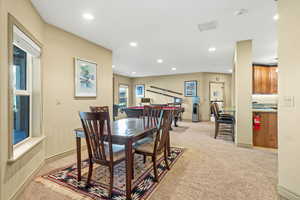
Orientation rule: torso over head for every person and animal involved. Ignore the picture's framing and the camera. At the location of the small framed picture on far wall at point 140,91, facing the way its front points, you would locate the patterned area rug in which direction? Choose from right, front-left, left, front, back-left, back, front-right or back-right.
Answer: front

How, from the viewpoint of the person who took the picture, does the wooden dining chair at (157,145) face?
facing away from the viewer and to the left of the viewer

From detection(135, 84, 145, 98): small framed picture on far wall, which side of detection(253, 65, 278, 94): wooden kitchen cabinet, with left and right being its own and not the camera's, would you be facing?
right

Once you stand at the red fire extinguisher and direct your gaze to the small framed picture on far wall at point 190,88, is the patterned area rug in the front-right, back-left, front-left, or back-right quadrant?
back-left

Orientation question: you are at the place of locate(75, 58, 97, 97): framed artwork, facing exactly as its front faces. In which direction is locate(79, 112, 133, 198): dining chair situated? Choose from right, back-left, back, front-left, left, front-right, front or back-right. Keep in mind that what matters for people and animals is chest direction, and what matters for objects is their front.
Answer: front-right

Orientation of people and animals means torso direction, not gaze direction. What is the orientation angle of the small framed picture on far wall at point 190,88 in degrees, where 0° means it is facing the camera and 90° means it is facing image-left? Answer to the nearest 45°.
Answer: approximately 0°

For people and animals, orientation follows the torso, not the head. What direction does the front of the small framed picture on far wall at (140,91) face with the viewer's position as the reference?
facing the viewer

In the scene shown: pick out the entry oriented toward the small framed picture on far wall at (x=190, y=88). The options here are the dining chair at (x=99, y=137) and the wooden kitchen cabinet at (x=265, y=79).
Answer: the dining chair

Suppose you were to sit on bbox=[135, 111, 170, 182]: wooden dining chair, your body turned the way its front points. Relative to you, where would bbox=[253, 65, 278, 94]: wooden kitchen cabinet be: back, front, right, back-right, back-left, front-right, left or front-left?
right

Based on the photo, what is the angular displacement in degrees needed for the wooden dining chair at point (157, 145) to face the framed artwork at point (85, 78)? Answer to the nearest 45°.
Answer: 0° — it already faces it

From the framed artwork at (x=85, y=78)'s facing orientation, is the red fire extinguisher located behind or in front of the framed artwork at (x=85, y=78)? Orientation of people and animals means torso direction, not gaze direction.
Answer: in front

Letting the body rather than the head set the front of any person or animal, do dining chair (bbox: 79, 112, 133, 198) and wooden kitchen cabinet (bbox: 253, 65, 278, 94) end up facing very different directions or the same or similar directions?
very different directions

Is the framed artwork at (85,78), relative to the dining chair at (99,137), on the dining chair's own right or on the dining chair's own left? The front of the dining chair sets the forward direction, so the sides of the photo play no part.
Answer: on the dining chair's own left

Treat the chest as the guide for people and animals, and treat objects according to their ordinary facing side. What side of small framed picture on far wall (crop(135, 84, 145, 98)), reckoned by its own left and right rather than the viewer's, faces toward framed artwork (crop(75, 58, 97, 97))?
front

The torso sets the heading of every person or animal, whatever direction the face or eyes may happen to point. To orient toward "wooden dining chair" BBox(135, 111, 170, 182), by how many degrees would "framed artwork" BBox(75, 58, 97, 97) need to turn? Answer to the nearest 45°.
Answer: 0° — it already faces it

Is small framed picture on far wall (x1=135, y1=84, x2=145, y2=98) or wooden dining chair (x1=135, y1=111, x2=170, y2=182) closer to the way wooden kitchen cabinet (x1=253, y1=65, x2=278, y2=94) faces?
the wooden dining chair
